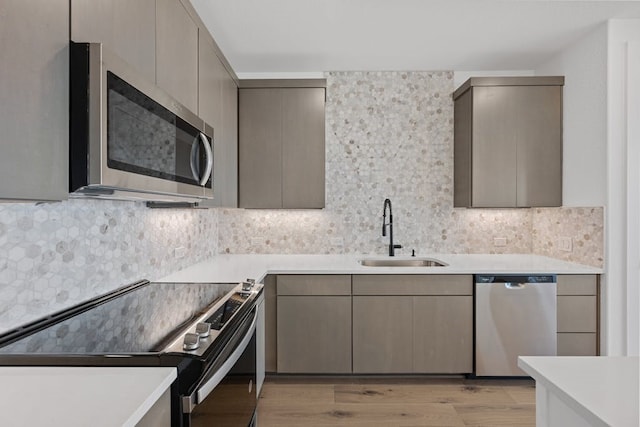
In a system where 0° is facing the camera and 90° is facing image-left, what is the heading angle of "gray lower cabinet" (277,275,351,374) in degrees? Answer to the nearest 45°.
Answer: approximately 0°

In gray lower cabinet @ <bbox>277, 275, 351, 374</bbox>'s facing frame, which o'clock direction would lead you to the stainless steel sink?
The stainless steel sink is roughly at 8 o'clock from the gray lower cabinet.

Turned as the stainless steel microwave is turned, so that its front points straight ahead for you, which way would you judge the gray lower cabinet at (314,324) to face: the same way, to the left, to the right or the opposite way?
to the right

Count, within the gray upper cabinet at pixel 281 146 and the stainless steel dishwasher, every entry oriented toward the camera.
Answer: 2

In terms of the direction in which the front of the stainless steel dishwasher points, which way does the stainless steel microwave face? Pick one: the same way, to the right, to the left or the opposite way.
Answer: to the left

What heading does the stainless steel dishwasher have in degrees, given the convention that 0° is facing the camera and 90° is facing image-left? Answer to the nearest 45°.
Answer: approximately 0°

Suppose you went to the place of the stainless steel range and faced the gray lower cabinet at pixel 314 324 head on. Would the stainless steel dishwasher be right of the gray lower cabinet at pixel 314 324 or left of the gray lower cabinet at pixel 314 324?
right

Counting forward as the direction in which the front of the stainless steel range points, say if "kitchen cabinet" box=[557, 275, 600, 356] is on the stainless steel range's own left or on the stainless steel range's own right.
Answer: on the stainless steel range's own left

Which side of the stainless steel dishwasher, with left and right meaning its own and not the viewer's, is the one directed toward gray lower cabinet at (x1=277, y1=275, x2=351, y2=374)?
right

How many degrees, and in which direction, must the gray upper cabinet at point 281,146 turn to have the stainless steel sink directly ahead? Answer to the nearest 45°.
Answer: approximately 90° to its left
